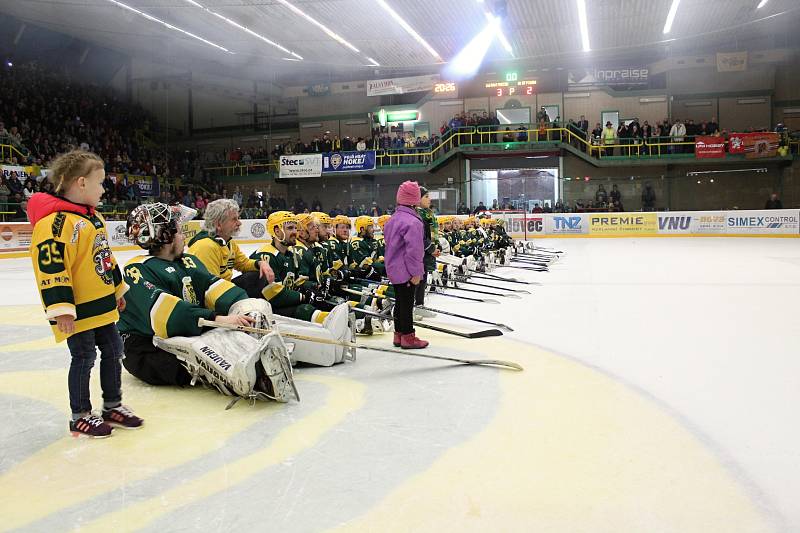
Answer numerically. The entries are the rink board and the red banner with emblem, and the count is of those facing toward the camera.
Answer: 2

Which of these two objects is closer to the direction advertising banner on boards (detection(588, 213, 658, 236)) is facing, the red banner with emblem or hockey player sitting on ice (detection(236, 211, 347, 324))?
the hockey player sitting on ice

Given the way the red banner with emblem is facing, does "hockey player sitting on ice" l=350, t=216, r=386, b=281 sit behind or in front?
in front

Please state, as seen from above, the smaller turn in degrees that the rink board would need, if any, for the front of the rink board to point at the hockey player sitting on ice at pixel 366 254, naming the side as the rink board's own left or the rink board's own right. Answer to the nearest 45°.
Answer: approximately 45° to the rink board's own right

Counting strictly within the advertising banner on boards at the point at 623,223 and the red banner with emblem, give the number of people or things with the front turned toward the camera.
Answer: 2

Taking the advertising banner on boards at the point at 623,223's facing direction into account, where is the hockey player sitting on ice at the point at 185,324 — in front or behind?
in front

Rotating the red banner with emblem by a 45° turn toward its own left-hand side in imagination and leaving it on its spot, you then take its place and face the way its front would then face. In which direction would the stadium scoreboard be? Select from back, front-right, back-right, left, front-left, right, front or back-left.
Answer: back-right

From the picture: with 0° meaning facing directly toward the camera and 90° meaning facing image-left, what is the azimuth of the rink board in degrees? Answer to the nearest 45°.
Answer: approximately 0°

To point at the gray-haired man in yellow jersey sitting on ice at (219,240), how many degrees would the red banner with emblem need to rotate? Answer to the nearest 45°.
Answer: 0° — it already faces them

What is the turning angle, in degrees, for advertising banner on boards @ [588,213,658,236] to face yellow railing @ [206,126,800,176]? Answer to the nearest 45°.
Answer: approximately 135° to its right
